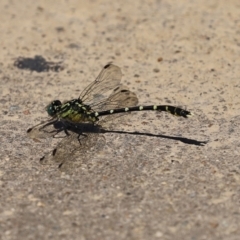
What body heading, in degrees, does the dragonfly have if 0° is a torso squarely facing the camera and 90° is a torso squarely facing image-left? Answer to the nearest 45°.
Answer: approximately 90°
